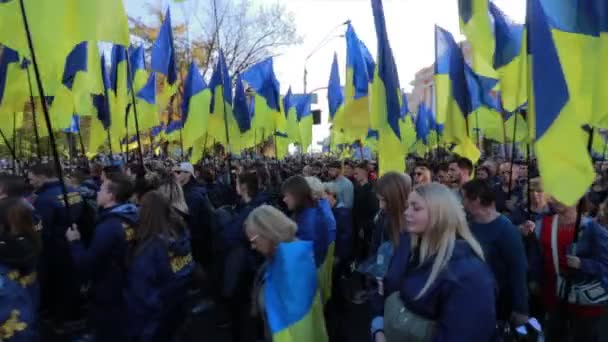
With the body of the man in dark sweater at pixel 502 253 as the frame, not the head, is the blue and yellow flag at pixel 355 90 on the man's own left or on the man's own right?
on the man's own right

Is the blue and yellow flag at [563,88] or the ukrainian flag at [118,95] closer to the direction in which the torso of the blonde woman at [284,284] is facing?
the ukrainian flag

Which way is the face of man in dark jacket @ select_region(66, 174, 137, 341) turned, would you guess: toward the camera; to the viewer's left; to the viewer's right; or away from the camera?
to the viewer's left

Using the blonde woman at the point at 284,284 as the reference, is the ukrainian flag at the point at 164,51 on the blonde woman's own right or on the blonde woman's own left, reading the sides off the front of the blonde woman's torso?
on the blonde woman's own right

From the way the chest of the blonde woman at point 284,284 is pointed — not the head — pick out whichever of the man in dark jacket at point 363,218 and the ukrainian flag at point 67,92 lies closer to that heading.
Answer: the ukrainian flag

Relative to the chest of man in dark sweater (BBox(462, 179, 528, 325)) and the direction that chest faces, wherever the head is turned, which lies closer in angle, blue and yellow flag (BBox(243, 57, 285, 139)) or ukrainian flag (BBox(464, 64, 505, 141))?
the blue and yellow flag

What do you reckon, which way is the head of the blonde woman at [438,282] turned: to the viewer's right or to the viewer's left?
to the viewer's left
